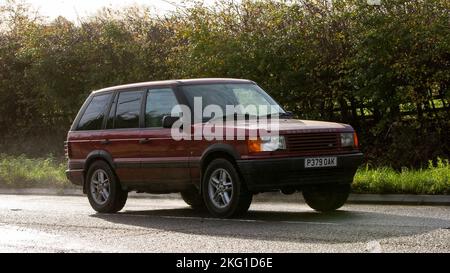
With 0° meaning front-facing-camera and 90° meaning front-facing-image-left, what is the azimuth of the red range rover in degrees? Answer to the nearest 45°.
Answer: approximately 315°
